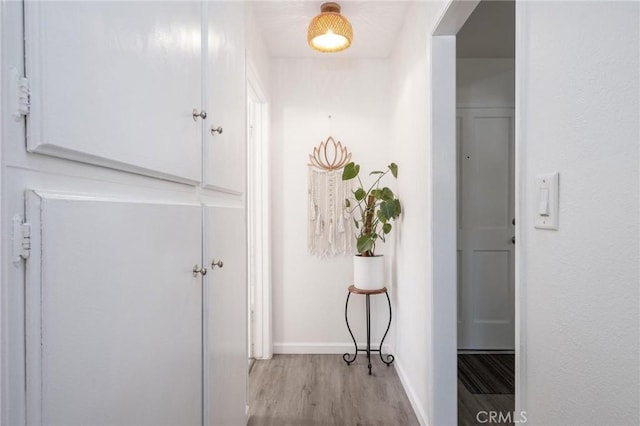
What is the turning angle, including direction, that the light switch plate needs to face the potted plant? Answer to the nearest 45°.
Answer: approximately 90° to its right

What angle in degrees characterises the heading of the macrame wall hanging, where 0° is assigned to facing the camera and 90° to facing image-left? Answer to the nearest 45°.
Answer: approximately 0°

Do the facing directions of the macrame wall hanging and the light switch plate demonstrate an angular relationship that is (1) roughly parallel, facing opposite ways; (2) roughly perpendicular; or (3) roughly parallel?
roughly perpendicular

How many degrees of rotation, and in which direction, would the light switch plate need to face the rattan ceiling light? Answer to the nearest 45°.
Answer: approximately 90° to its right

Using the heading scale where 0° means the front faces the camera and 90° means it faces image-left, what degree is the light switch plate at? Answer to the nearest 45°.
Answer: approximately 45°

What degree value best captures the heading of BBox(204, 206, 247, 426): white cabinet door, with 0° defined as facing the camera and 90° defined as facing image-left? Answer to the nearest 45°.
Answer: approximately 315°

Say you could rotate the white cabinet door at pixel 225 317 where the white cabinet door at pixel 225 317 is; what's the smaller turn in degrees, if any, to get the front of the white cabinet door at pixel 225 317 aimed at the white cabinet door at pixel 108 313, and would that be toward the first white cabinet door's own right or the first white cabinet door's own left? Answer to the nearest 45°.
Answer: approximately 45° to the first white cabinet door's own right

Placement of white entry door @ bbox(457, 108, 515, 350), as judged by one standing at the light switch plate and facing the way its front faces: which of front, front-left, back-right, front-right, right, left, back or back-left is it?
back-right

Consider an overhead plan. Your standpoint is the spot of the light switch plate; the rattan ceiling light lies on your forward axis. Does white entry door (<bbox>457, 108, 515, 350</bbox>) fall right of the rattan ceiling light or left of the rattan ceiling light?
right

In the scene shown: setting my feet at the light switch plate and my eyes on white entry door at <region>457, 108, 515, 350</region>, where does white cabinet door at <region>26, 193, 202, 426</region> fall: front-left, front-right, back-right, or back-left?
back-left
